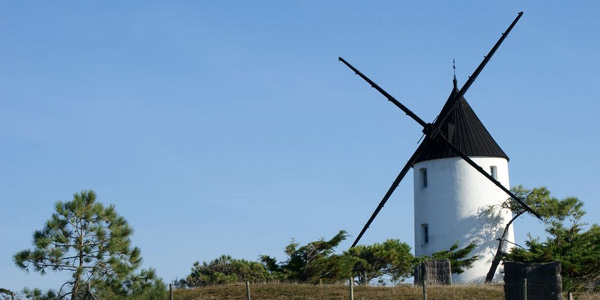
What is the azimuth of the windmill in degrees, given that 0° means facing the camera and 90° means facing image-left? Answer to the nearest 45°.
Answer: approximately 45°

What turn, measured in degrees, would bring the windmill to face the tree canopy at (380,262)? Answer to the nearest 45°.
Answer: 0° — it already faces it
